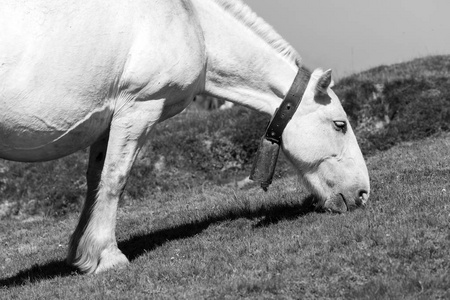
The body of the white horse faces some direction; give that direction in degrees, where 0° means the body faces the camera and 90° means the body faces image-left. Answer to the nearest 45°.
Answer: approximately 270°
